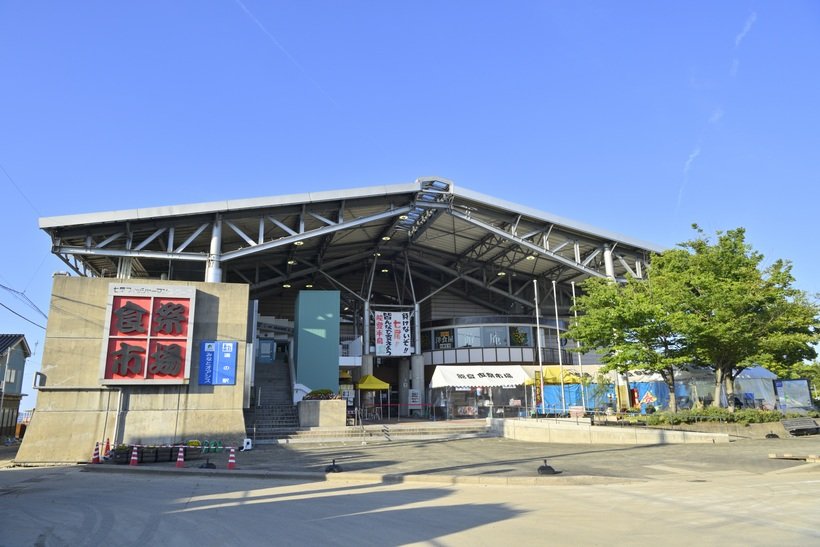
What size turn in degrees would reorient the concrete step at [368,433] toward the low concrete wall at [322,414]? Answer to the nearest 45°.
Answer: approximately 90° to its right

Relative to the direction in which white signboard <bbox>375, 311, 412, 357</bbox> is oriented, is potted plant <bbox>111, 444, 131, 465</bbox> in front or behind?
in front

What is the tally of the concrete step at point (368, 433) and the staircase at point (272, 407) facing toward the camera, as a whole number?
2

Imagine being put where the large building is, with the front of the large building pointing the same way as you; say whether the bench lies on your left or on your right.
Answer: on your left

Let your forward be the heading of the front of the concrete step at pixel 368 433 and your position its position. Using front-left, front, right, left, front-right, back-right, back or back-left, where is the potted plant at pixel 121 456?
front-right

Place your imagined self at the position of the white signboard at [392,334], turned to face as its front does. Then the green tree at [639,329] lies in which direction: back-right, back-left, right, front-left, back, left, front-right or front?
front-left

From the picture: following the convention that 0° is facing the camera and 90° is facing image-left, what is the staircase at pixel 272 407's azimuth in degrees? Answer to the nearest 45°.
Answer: approximately 0°

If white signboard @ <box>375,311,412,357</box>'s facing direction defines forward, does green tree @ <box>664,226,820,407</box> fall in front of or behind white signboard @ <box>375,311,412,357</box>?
in front

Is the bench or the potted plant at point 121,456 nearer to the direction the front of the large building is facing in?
the potted plant

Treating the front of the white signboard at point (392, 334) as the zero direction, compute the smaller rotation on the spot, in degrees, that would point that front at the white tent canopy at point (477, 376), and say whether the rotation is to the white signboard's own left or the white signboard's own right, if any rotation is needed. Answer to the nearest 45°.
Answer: approximately 45° to the white signboard's own left
